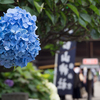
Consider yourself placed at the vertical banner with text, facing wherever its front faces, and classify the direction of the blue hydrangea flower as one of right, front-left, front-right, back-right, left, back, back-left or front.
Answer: front

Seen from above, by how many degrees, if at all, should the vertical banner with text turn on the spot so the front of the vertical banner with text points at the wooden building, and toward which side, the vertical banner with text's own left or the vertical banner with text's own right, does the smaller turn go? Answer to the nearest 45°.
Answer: approximately 180°

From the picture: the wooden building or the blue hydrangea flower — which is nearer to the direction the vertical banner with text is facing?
the blue hydrangea flower

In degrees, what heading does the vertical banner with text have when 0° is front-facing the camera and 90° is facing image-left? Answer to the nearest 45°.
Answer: approximately 0°
